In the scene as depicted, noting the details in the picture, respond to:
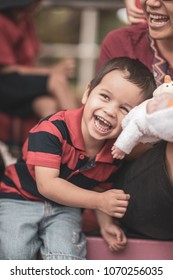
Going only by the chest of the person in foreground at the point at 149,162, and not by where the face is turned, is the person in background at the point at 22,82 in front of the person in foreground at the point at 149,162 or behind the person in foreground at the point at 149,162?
behind

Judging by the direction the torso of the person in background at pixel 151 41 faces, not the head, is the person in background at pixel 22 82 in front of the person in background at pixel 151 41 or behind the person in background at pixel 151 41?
behind

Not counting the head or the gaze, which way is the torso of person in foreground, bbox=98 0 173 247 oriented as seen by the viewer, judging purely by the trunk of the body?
toward the camera
